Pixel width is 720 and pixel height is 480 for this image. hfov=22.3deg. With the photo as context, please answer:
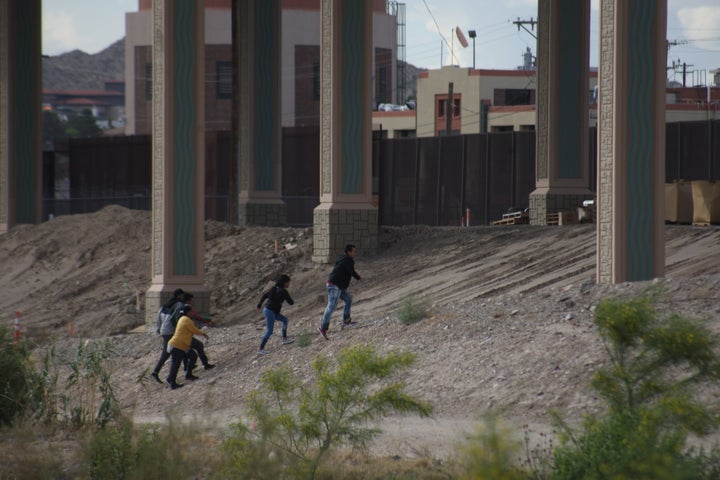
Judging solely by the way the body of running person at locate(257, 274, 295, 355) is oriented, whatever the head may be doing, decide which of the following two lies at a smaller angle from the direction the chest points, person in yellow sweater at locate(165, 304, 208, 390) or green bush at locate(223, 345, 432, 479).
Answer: the green bush

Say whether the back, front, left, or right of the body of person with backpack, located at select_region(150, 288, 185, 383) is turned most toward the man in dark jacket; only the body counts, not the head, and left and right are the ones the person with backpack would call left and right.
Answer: front

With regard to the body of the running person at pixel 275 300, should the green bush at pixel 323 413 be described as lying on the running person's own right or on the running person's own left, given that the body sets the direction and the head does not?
on the running person's own right

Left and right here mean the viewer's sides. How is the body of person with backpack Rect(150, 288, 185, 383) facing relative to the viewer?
facing to the right of the viewer

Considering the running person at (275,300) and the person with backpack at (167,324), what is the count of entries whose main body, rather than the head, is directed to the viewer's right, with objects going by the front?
2

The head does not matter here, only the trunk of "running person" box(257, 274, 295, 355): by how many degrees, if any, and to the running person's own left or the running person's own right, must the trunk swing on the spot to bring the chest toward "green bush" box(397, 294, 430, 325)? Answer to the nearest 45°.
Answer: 0° — they already face it

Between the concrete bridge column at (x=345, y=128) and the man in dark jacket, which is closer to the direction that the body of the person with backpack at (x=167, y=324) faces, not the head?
the man in dark jacket

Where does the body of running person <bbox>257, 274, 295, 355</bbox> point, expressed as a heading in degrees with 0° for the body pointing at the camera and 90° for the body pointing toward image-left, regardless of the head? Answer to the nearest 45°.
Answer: approximately 270°

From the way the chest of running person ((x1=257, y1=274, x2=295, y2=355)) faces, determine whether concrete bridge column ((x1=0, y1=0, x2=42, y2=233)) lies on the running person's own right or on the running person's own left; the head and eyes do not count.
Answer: on the running person's own left

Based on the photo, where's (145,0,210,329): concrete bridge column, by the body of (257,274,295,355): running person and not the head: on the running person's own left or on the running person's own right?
on the running person's own left

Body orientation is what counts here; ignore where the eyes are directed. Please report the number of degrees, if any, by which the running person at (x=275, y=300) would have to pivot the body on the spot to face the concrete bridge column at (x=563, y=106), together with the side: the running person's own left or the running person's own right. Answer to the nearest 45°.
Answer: approximately 45° to the running person's own left
